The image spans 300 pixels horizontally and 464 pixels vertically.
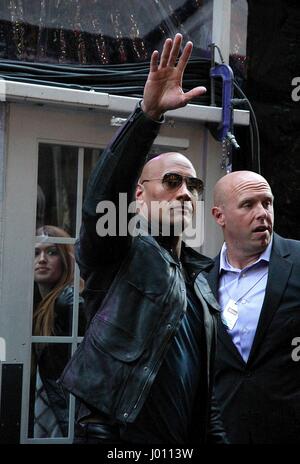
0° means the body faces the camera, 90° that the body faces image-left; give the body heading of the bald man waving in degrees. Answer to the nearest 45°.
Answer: approximately 315°

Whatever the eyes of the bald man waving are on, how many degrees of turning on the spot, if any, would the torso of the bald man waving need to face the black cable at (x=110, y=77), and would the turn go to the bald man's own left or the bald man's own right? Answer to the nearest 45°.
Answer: approximately 135° to the bald man's own left

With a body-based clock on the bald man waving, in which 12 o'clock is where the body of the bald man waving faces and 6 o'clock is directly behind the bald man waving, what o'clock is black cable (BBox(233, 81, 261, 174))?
The black cable is roughly at 8 o'clock from the bald man waving.

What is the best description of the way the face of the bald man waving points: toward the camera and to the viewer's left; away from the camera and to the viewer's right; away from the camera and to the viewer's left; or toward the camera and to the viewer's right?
toward the camera and to the viewer's right
